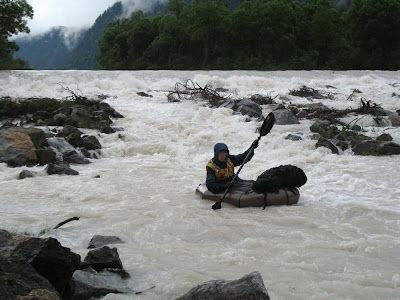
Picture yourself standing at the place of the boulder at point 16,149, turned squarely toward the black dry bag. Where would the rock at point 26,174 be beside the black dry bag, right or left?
right

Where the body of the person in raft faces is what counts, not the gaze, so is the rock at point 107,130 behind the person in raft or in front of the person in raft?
behind

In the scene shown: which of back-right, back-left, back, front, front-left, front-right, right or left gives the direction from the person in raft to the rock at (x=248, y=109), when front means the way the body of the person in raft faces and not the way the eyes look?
back-left

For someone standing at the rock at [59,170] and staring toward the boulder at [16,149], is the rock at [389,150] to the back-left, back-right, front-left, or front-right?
back-right

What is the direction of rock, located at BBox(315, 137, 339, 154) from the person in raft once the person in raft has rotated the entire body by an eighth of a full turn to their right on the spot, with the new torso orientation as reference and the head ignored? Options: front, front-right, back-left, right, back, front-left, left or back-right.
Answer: back-left

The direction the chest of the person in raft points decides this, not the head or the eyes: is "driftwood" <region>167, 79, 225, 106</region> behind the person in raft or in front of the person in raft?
behind

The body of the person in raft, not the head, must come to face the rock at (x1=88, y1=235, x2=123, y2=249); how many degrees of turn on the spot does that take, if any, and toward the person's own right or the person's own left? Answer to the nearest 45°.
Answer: approximately 90° to the person's own right

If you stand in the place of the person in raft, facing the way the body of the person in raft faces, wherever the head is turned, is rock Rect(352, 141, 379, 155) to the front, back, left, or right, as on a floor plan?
left

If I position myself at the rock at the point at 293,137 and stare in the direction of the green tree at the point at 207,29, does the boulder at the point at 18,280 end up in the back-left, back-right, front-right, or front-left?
back-left

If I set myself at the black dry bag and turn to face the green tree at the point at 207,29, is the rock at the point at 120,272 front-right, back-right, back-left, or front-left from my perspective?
back-left

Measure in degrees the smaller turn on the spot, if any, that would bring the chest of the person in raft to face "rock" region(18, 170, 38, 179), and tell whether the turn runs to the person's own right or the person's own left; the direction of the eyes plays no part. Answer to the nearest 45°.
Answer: approximately 135° to the person's own right

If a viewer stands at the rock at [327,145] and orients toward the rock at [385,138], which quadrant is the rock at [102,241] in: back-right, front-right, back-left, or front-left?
back-right

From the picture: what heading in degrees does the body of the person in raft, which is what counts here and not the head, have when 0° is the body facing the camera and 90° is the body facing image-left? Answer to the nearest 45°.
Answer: approximately 315°

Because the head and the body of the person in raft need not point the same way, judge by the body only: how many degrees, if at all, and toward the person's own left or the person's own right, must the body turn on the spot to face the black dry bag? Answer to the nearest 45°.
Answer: approximately 45° to the person's own left

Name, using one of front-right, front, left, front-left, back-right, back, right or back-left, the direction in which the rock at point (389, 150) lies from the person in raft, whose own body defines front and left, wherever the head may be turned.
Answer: left

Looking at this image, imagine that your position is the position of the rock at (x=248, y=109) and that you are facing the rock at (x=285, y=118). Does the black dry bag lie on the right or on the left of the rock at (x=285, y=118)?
right
